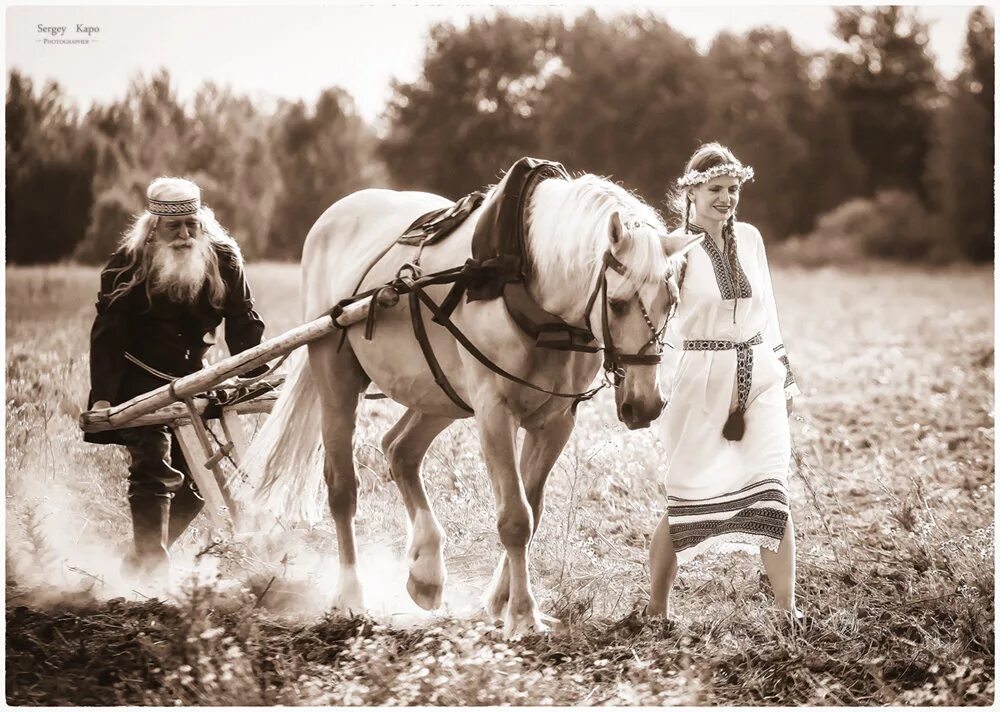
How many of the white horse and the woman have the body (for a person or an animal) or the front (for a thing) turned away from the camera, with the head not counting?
0

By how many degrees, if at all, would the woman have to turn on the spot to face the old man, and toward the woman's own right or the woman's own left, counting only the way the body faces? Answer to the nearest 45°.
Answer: approximately 135° to the woman's own right

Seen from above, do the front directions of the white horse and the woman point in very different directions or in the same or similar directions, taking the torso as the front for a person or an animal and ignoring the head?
same or similar directions

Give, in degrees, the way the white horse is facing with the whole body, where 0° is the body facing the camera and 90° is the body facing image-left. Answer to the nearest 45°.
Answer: approximately 315°

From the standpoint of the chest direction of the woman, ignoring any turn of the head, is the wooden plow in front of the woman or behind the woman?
behind

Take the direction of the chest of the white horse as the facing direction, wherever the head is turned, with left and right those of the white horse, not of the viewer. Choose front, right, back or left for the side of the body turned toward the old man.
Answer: back

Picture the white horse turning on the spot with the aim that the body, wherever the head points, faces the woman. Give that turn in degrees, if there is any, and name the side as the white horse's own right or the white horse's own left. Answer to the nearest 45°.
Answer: approximately 45° to the white horse's own left

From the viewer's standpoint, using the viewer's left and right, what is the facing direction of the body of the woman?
facing the viewer and to the right of the viewer
